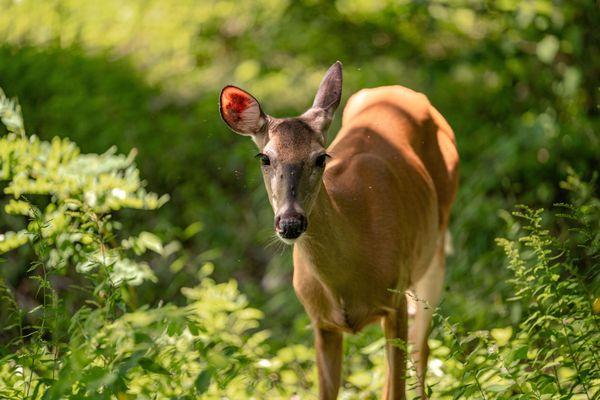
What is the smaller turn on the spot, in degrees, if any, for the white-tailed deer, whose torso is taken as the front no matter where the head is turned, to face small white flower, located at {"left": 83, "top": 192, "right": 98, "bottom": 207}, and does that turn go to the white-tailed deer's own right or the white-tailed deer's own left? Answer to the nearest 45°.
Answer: approximately 45° to the white-tailed deer's own right

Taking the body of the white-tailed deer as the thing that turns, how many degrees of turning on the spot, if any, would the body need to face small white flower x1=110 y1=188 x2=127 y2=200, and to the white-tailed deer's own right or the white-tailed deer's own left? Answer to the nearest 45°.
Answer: approximately 45° to the white-tailed deer's own right

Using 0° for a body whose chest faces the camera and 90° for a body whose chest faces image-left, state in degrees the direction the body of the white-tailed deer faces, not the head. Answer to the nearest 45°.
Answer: approximately 45°
